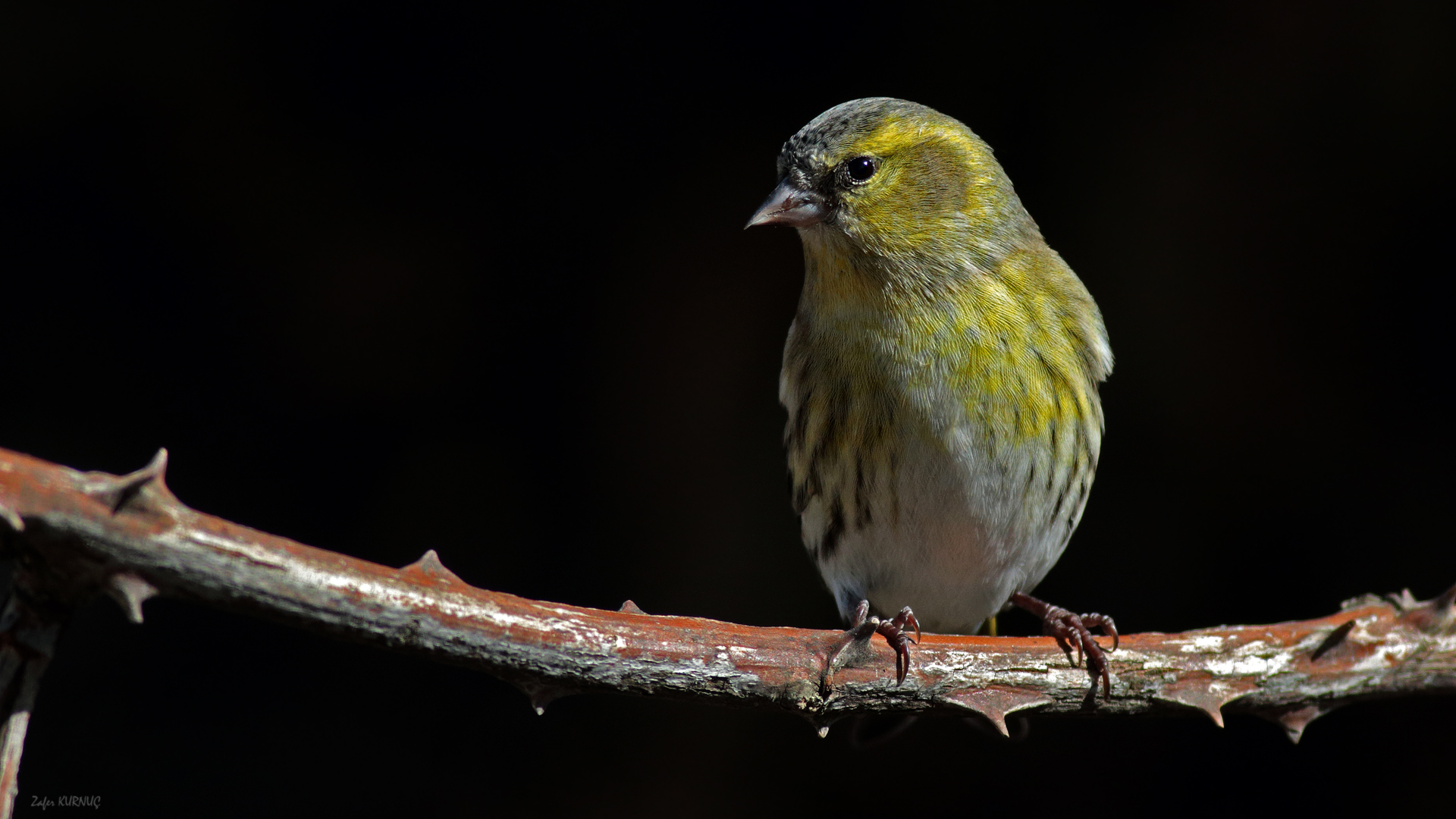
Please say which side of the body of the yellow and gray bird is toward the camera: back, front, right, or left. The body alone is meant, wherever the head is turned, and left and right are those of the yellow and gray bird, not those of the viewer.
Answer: front
